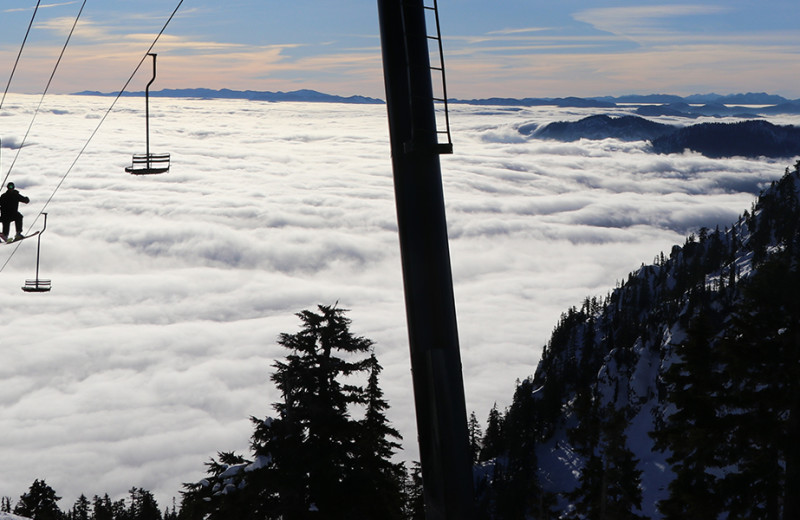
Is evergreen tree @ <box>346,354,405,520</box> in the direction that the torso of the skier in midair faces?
no

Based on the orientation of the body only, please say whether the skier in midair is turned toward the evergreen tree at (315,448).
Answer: no

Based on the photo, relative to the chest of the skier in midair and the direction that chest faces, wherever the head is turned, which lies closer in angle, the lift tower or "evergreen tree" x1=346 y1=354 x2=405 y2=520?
the lift tower

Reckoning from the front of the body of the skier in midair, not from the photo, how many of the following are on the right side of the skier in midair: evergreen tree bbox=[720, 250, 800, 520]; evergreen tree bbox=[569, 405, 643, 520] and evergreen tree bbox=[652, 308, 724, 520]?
0

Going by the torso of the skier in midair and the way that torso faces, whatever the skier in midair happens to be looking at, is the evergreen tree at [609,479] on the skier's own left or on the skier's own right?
on the skier's own left

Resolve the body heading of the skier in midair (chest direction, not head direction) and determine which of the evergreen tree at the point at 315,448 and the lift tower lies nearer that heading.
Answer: the lift tower

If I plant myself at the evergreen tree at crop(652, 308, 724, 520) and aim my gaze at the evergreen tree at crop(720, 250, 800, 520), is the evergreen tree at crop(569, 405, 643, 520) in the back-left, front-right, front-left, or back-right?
back-left
